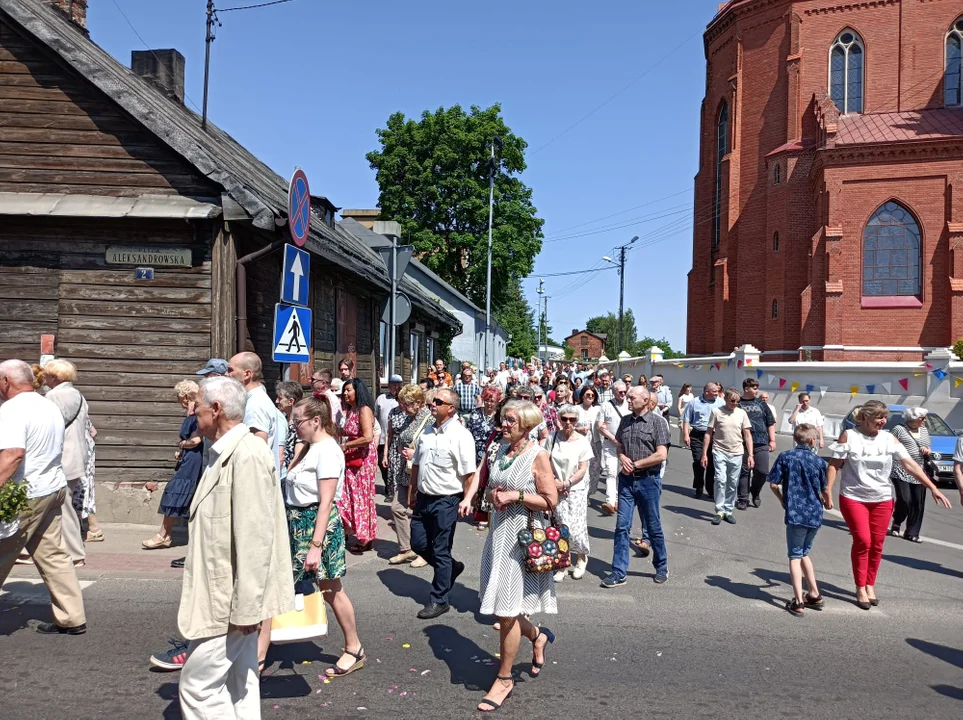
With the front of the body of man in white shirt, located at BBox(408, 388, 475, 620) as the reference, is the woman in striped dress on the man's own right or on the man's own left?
on the man's own left

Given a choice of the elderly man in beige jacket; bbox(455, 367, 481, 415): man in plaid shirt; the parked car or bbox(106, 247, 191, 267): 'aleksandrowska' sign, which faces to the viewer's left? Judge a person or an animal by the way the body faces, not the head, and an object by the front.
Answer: the elderly man in beige jacket

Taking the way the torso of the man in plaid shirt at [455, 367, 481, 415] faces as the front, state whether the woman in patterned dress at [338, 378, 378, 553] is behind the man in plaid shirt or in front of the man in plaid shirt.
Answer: in front

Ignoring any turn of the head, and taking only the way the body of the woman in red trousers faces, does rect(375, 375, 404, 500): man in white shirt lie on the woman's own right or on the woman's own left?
on the woman's own right

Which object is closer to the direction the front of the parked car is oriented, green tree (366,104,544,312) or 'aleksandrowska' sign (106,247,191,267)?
the 'aleksandrowska' sign

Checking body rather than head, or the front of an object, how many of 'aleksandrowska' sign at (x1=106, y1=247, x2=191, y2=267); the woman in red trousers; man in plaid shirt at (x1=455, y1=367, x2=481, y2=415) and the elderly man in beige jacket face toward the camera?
3

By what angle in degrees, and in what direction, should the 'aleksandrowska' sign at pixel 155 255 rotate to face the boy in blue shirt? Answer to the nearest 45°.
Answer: approximately 45° to its left

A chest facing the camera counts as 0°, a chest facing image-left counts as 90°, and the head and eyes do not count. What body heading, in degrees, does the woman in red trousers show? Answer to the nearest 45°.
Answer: approximately 0°

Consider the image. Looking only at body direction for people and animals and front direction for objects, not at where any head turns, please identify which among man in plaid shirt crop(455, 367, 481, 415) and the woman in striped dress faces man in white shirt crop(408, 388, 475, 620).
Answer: the man in plaid shirt

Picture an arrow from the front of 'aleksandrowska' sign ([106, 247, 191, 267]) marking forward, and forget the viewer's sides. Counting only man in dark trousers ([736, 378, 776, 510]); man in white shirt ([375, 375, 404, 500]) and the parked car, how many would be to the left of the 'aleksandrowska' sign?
3

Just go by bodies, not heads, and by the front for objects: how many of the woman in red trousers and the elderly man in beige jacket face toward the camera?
1

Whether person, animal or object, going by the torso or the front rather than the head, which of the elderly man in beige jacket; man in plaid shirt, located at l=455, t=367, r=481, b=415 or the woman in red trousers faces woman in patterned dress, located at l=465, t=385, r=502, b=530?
the man in plaid shirt
